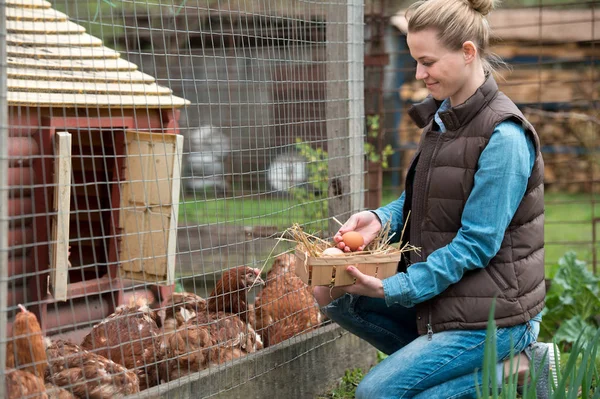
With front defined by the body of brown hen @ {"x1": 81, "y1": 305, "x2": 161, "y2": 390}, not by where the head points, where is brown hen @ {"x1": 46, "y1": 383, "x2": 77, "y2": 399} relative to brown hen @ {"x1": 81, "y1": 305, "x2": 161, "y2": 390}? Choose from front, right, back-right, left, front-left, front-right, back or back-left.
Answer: back-right

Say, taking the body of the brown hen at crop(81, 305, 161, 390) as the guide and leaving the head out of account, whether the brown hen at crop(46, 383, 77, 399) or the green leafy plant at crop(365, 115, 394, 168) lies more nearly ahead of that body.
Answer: the green leafy plant

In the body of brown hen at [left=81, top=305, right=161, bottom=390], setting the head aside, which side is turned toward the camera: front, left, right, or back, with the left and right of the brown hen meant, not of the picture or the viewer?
right

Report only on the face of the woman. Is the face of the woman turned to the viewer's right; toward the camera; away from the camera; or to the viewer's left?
to the viewer's left
